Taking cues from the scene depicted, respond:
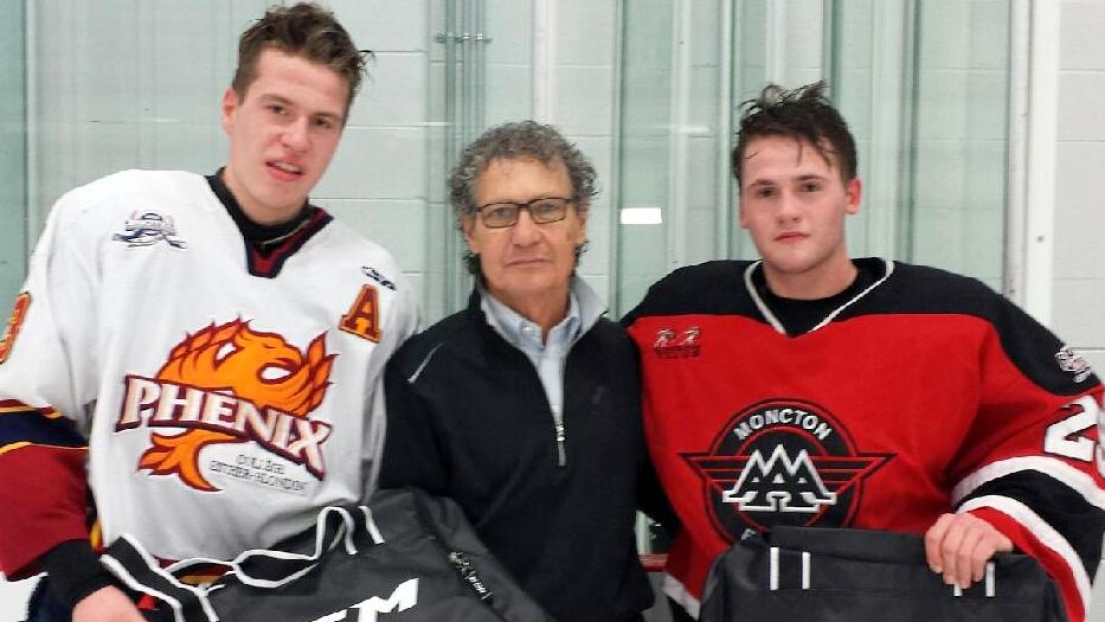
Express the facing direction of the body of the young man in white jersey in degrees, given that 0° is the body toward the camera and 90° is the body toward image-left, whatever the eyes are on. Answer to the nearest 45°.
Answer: approximately 0°
